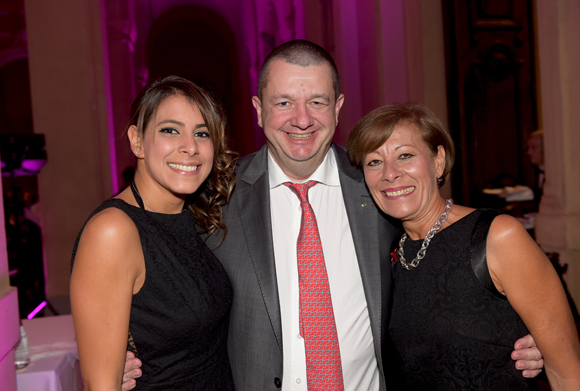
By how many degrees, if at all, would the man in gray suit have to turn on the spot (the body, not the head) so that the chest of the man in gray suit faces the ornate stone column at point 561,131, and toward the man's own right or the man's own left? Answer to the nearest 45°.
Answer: approximately 135° to the man's own left

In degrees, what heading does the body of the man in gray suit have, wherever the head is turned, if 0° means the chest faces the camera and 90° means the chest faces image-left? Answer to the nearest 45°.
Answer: approximately 0°
